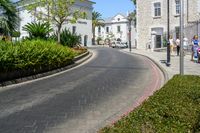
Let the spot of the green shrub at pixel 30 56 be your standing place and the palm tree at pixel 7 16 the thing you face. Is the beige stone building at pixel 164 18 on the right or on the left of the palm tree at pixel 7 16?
right

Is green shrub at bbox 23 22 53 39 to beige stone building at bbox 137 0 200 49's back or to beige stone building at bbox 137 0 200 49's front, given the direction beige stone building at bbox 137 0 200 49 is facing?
to the front

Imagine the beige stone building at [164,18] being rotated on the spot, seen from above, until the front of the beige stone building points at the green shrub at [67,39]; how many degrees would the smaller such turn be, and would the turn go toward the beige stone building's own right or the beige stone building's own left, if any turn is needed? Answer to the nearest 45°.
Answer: approximately 45° to the beige stone building's own right

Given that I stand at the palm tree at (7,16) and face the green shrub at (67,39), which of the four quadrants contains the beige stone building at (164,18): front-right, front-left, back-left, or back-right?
front-right

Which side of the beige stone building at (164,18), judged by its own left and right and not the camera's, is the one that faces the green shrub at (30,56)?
front
